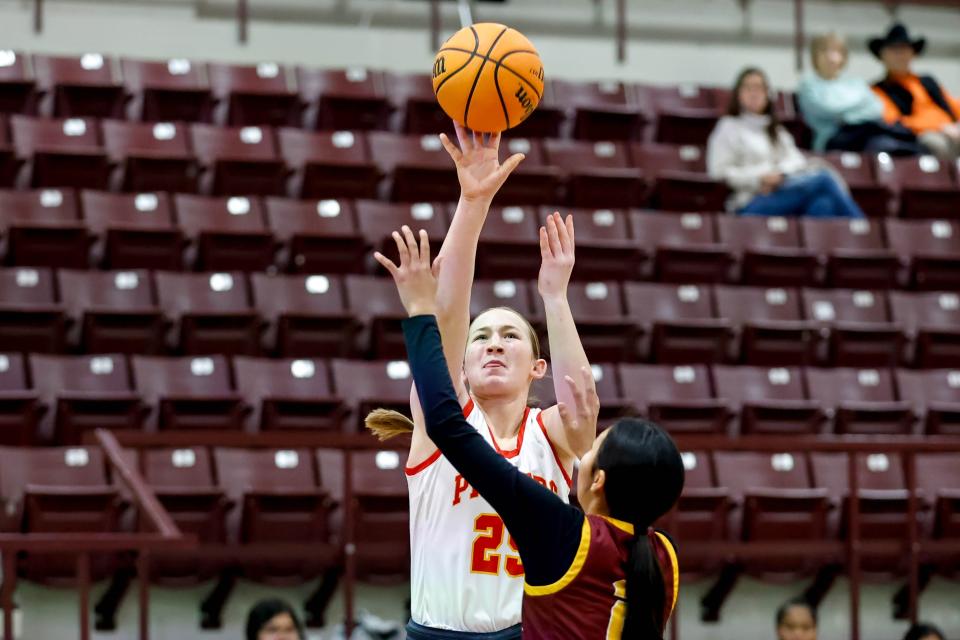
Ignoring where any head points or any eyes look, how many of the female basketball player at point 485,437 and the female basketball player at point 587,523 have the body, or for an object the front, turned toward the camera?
1

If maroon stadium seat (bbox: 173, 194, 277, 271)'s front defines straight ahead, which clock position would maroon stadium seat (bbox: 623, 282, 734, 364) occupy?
maroon stadium seat (bbox: 623, 282, 734, 364) is roughly at 11 o'clock from maroon stadium seat (bbox: 173, 194, 277, 271).

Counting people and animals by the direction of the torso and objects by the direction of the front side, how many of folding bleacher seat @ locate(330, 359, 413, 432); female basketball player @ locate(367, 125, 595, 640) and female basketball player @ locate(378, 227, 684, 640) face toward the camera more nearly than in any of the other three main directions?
2

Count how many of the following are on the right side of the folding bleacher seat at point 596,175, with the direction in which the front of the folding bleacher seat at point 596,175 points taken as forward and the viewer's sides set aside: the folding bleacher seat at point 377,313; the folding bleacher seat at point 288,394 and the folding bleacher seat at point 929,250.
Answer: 2

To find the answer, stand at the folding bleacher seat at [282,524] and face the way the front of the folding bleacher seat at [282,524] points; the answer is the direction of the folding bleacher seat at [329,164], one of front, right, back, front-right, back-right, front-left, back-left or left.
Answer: back-left

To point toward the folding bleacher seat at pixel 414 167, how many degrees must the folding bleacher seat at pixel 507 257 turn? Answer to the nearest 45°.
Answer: approximately 135° to its right

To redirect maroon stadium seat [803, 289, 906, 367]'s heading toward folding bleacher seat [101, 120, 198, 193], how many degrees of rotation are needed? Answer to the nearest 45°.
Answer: approximately 135° to its right

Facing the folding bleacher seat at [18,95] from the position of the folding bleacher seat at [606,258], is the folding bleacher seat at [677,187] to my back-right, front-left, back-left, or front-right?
back-right

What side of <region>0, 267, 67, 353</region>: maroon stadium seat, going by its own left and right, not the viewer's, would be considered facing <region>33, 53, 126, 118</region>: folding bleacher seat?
back

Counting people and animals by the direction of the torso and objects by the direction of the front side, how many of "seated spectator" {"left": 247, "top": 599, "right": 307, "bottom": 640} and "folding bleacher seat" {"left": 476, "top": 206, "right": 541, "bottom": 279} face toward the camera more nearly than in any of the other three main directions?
2
